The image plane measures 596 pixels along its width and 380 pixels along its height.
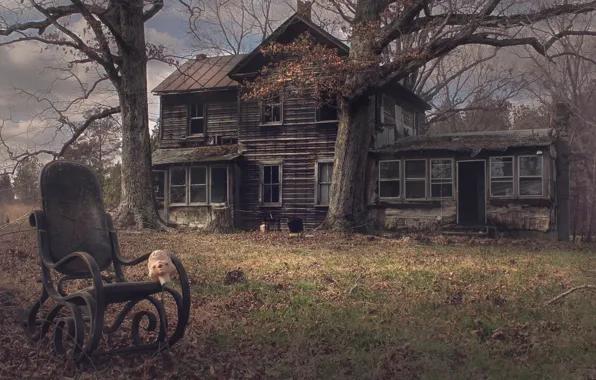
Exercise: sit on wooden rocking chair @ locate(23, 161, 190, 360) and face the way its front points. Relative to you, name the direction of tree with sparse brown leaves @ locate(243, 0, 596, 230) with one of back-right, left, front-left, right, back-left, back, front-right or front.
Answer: left

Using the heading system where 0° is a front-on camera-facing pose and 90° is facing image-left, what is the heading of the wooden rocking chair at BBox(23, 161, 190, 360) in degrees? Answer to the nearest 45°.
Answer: approximately 315°

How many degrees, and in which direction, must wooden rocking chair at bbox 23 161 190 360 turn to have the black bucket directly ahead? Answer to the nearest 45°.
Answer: approximately 90° to its left

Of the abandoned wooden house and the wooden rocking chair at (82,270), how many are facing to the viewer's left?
0

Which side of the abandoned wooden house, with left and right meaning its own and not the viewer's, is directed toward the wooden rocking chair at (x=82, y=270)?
front

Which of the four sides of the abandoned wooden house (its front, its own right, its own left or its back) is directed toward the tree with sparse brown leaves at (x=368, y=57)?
front

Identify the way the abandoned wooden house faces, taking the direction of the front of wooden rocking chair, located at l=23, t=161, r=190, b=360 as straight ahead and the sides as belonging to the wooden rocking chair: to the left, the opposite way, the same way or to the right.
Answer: to the right

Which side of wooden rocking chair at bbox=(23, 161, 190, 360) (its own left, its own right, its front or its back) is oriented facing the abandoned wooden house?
left

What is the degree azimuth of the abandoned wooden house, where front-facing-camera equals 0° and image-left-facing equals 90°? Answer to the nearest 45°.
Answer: approximately 0°
